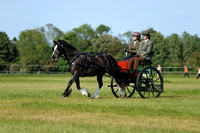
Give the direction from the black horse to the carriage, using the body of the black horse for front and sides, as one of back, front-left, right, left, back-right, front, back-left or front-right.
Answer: back

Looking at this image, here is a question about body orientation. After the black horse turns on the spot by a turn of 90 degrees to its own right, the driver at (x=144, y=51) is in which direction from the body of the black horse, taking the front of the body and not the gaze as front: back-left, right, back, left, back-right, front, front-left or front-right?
right

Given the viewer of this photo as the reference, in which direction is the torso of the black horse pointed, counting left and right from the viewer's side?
facing to the left of the viewer
